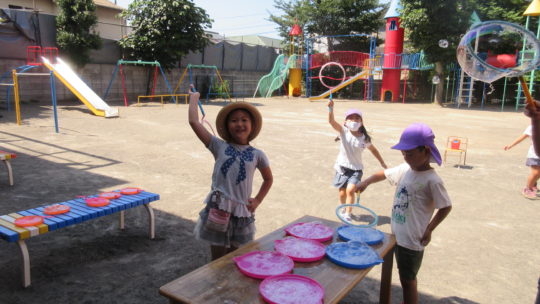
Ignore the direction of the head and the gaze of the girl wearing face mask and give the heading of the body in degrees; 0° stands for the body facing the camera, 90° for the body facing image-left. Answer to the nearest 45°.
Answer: approximately 0°

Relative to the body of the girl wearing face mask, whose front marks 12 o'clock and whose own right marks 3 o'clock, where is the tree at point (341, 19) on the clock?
The tree is roughly at 6 o'clock from the girl wearing face mask.

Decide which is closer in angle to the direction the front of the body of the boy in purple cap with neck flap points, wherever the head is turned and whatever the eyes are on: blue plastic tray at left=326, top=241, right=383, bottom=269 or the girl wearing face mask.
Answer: the blue plastic tray

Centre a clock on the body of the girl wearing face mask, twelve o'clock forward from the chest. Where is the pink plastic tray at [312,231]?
The pink plastic tray is roughly at 12 o'clock from the girl wearing face mask.

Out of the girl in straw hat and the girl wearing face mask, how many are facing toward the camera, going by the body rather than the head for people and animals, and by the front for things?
2

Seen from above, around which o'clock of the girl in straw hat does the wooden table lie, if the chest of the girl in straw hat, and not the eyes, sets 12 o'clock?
The wooden table is roughly at 12 o'clock from the girl in straw hat.

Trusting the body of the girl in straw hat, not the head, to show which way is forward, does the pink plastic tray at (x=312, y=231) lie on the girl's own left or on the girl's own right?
on the girl's own left

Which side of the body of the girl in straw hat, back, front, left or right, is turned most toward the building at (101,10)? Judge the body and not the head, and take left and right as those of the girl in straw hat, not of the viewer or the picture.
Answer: back

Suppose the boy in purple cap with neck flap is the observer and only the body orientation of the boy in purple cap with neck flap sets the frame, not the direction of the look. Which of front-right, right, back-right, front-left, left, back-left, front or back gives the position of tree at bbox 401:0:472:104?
back-right

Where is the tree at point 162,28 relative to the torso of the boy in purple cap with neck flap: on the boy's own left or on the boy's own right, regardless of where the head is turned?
on the boy's own right

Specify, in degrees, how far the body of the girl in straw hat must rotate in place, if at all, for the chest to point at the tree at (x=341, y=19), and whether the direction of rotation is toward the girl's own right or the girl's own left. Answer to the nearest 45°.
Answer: approximately 180°
